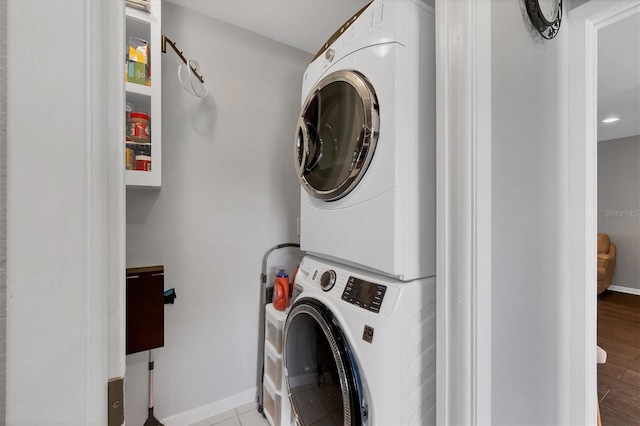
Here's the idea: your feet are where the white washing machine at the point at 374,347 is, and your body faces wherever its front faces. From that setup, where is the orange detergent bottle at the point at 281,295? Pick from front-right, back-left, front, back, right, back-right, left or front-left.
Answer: right

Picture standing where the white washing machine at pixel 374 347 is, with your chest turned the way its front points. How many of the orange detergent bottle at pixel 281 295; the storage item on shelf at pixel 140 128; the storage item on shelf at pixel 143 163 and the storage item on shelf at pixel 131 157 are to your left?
0

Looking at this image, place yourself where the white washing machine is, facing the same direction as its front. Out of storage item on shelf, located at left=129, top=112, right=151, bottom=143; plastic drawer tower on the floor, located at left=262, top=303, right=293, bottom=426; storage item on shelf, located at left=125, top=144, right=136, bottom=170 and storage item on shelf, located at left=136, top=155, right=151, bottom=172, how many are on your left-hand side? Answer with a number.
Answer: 0

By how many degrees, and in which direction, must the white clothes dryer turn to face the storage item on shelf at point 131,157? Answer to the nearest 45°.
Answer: approximately 45° to its right

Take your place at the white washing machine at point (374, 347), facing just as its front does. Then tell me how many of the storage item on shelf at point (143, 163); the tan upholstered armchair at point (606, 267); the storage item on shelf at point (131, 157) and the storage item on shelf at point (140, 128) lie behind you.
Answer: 1

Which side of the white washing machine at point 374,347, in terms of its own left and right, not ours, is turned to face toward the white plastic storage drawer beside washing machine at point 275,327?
right

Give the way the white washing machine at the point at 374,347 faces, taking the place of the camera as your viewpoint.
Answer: facing the viewer and to the left of the viewer

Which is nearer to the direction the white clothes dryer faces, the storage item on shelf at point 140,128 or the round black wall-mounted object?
the storage item on shelf

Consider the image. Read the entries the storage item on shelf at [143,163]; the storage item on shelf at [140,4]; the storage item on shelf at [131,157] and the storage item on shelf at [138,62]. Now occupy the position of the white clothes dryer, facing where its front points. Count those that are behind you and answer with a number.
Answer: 0

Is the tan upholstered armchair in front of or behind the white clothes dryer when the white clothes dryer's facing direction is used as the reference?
behind

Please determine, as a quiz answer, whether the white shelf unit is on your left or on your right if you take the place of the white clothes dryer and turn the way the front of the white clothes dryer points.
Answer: on your right
